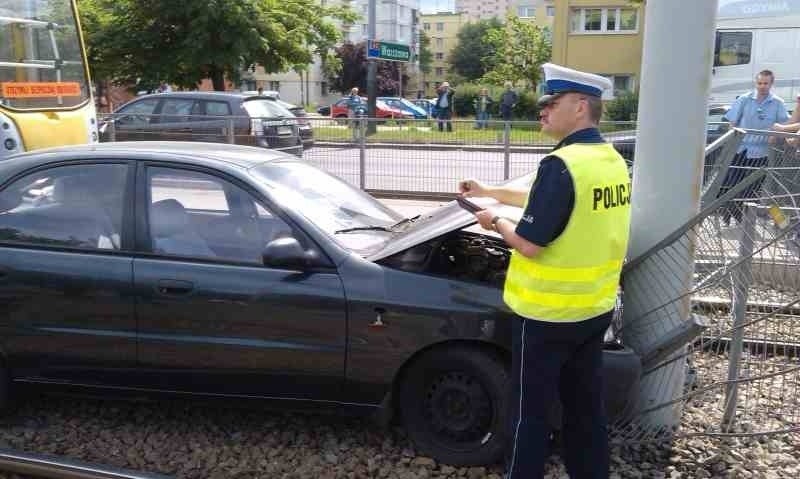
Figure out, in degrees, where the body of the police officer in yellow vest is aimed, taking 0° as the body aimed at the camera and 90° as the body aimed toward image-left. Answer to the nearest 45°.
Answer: approximately 135°

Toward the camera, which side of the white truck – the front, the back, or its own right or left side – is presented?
left

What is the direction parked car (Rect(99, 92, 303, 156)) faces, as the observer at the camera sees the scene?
facing away from the viewer and to the left of the viewer

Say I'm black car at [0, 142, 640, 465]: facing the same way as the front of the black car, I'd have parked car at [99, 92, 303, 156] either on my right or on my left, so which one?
on my left

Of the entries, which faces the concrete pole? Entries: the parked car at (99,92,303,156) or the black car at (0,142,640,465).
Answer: the black car

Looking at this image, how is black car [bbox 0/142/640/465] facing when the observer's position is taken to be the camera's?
facing to the right of the viewer

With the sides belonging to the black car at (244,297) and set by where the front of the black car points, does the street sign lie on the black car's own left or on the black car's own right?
on the black car's own left

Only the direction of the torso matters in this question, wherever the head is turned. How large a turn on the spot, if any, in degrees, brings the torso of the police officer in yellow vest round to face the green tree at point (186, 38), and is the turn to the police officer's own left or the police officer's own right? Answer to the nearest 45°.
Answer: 0° — they already face it
